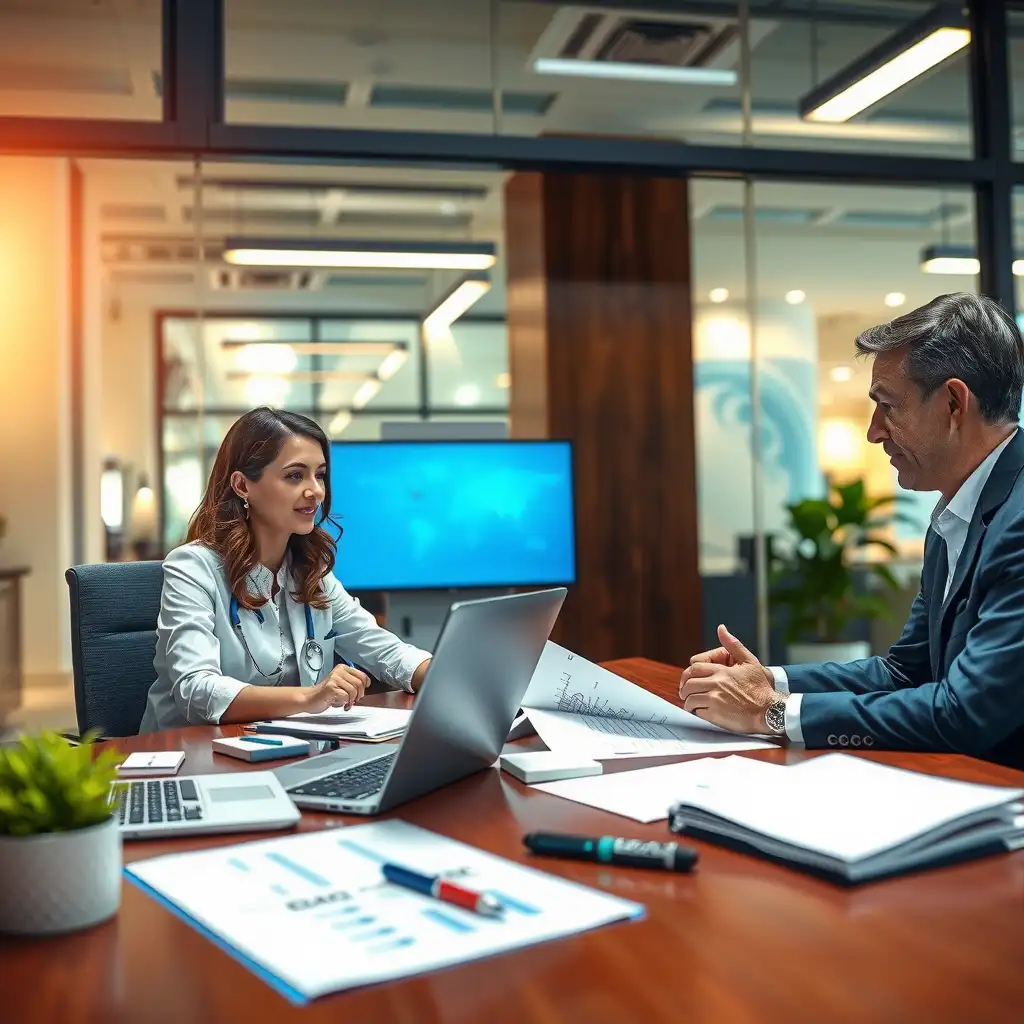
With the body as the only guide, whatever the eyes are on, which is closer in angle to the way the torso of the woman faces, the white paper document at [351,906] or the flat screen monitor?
the white paper document

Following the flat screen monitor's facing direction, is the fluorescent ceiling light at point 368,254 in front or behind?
behind

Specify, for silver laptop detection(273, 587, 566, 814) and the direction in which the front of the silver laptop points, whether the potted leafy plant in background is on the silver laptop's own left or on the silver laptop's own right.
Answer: on the silver laptop's own right

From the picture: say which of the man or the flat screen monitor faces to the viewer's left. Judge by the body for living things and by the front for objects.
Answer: the man

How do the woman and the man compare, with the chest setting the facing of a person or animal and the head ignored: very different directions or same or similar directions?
very different directions

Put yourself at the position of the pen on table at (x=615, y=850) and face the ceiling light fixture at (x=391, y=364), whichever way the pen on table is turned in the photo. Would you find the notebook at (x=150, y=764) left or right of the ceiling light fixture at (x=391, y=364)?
left

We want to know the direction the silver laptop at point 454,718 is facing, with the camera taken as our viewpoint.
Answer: facing away from the viewer and to the left of the viewer

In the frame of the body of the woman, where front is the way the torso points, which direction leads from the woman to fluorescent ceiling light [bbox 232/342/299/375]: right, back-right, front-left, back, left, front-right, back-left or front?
back-left
